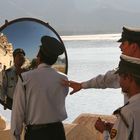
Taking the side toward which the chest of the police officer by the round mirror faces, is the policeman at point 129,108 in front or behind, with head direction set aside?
behind

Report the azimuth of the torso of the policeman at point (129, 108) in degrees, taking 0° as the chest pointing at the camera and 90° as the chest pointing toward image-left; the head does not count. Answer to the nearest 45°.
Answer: approximately 135°

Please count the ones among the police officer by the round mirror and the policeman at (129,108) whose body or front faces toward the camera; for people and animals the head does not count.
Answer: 0
